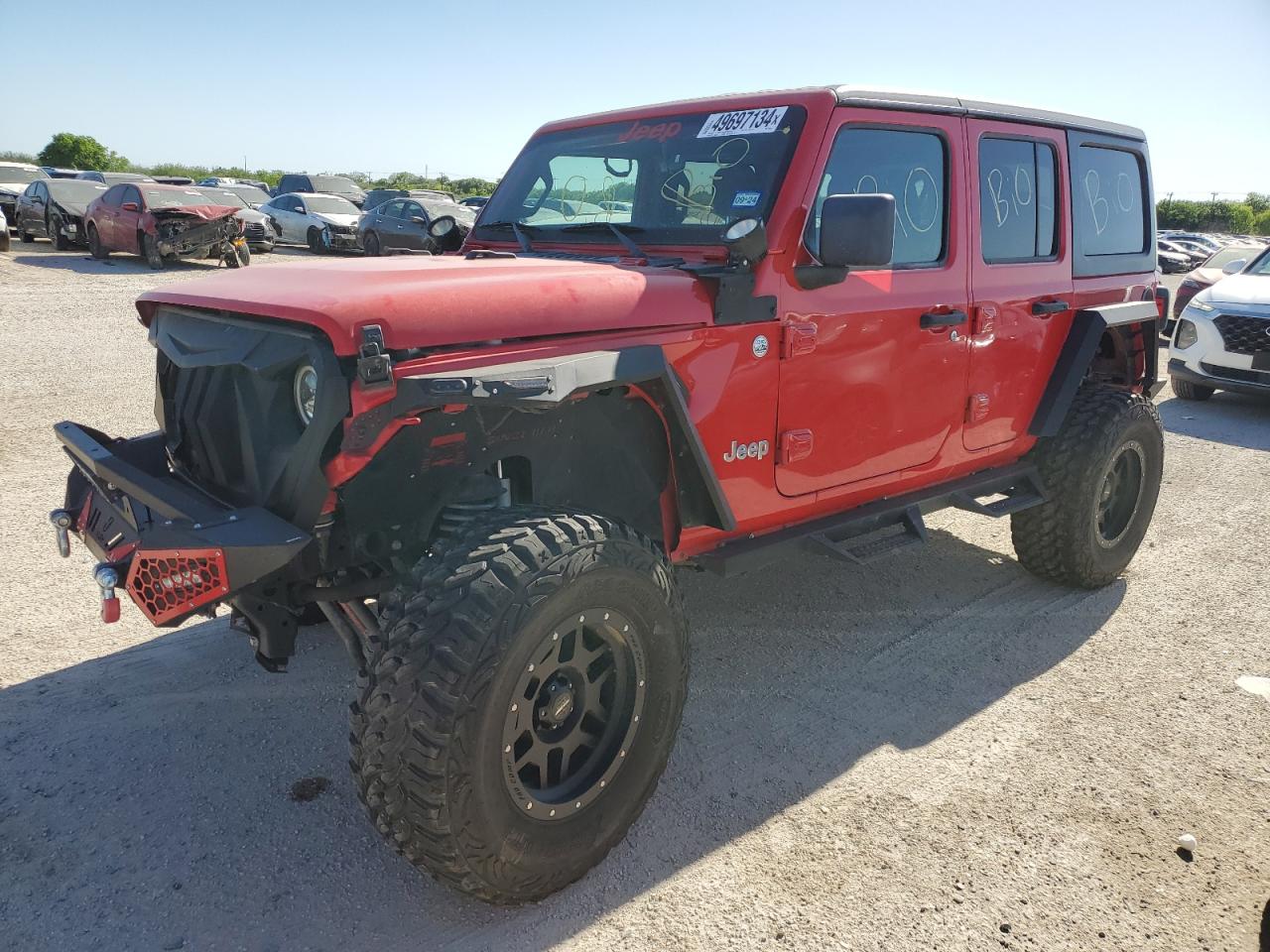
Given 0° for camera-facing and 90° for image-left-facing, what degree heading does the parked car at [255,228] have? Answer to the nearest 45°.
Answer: approximately 315°

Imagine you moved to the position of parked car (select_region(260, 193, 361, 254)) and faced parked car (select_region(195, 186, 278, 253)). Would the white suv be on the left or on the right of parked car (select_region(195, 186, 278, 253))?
left

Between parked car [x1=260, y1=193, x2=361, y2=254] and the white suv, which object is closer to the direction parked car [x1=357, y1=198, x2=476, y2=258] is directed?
the white suv

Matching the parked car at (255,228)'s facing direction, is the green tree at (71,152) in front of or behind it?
behind

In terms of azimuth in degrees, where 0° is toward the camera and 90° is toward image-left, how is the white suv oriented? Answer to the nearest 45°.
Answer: approximately 45°

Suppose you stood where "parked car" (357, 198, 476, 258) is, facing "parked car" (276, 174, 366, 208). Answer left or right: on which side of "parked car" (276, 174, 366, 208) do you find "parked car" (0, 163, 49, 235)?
left

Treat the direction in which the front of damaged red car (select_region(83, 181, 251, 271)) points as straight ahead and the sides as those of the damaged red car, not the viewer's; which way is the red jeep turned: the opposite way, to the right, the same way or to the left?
to the right

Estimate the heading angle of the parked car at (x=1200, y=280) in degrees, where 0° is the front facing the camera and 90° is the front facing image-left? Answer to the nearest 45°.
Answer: approximately 45°

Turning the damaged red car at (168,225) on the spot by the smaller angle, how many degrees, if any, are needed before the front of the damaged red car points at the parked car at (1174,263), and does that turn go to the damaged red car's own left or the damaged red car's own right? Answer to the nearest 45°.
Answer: approximately 45° to the damaged red car's own left

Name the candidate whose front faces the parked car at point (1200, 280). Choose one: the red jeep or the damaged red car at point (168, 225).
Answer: the damaged red car

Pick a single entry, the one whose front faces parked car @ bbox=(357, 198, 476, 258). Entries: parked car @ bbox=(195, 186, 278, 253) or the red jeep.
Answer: parked car @ bbox=(195, 186, 278, 253)

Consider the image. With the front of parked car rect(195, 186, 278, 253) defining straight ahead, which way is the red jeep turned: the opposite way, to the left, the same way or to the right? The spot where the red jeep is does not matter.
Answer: to the right
